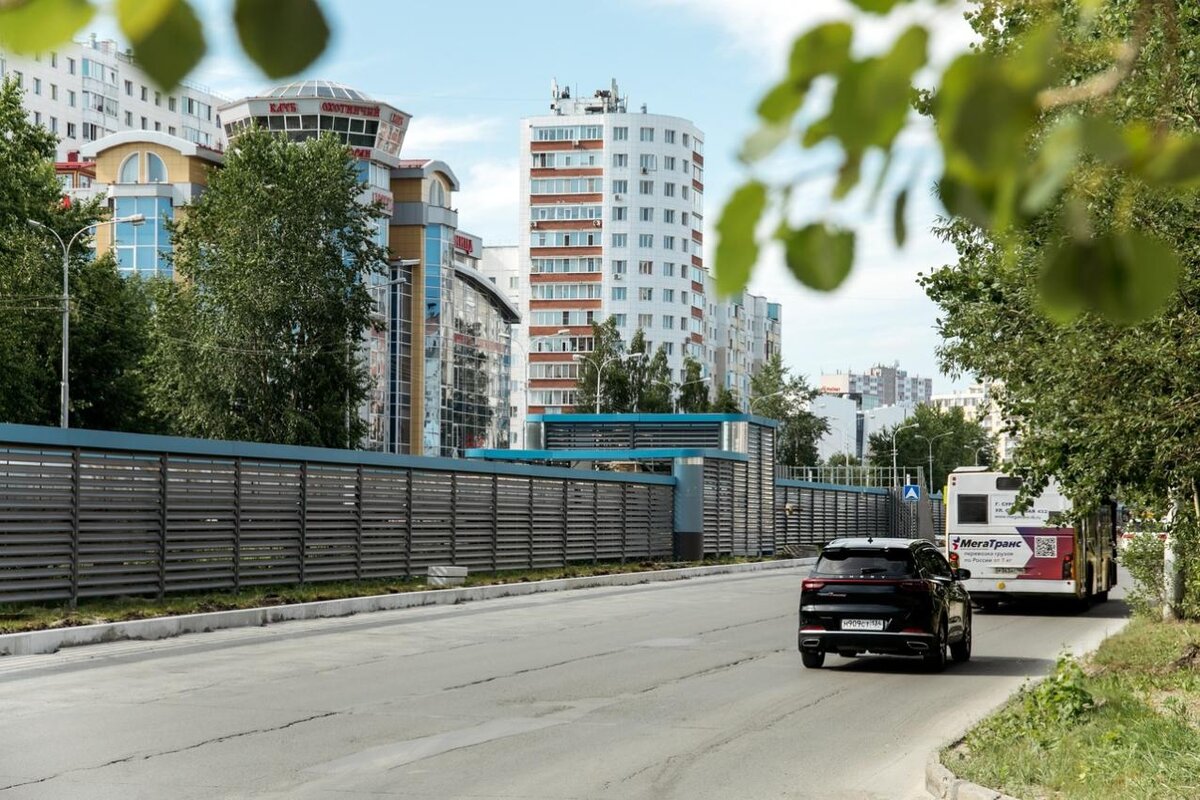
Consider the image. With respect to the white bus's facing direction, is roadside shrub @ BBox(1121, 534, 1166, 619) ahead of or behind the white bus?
behind

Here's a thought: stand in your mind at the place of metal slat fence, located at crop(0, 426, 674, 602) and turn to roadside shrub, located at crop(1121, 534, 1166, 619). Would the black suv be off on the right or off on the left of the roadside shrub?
right

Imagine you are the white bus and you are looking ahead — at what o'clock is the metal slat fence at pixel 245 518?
The metal slat fence is roughly at 8 o'clock from the white bus.

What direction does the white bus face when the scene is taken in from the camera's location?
facing away from the viewer

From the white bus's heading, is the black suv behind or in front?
behind
